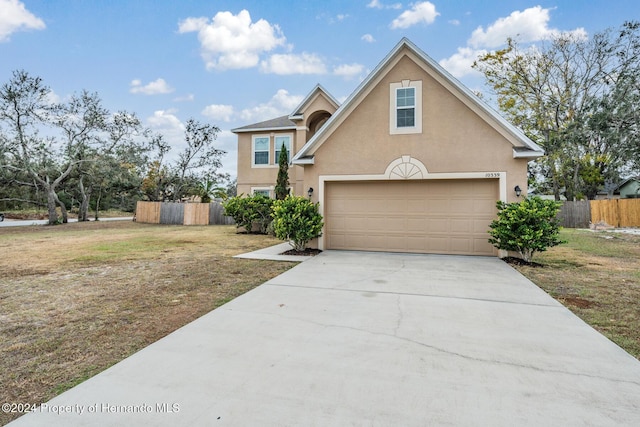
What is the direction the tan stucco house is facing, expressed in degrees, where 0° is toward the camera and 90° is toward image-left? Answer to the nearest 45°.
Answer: approximately 0°

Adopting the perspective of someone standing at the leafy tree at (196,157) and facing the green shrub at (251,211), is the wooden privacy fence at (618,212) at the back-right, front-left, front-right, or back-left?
front-left

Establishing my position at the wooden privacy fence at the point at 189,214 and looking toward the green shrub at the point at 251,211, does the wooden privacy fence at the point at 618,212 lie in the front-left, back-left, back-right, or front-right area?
front-left

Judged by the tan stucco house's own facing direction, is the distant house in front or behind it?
behind

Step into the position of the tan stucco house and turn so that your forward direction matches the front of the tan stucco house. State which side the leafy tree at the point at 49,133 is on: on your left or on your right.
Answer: on your right

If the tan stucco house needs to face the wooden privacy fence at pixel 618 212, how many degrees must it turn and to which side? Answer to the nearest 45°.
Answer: approximately 135° to its left

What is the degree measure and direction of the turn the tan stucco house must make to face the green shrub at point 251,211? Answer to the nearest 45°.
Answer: approximately 135° to its right

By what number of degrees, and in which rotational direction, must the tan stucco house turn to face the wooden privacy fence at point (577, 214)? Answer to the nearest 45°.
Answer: approximately 135° to its left

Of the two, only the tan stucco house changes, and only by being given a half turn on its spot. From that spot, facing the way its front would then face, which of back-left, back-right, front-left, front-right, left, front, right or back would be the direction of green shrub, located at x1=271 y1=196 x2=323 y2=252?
left

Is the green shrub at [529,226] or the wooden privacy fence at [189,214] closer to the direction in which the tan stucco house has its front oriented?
the green shrub

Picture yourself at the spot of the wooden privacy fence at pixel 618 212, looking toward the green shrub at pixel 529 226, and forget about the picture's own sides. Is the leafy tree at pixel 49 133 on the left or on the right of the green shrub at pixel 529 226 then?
right

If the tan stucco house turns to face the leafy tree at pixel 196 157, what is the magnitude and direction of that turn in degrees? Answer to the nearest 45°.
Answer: approximately 135° to its right

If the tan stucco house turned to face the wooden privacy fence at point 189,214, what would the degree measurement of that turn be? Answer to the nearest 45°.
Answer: approximately 135° to its right
